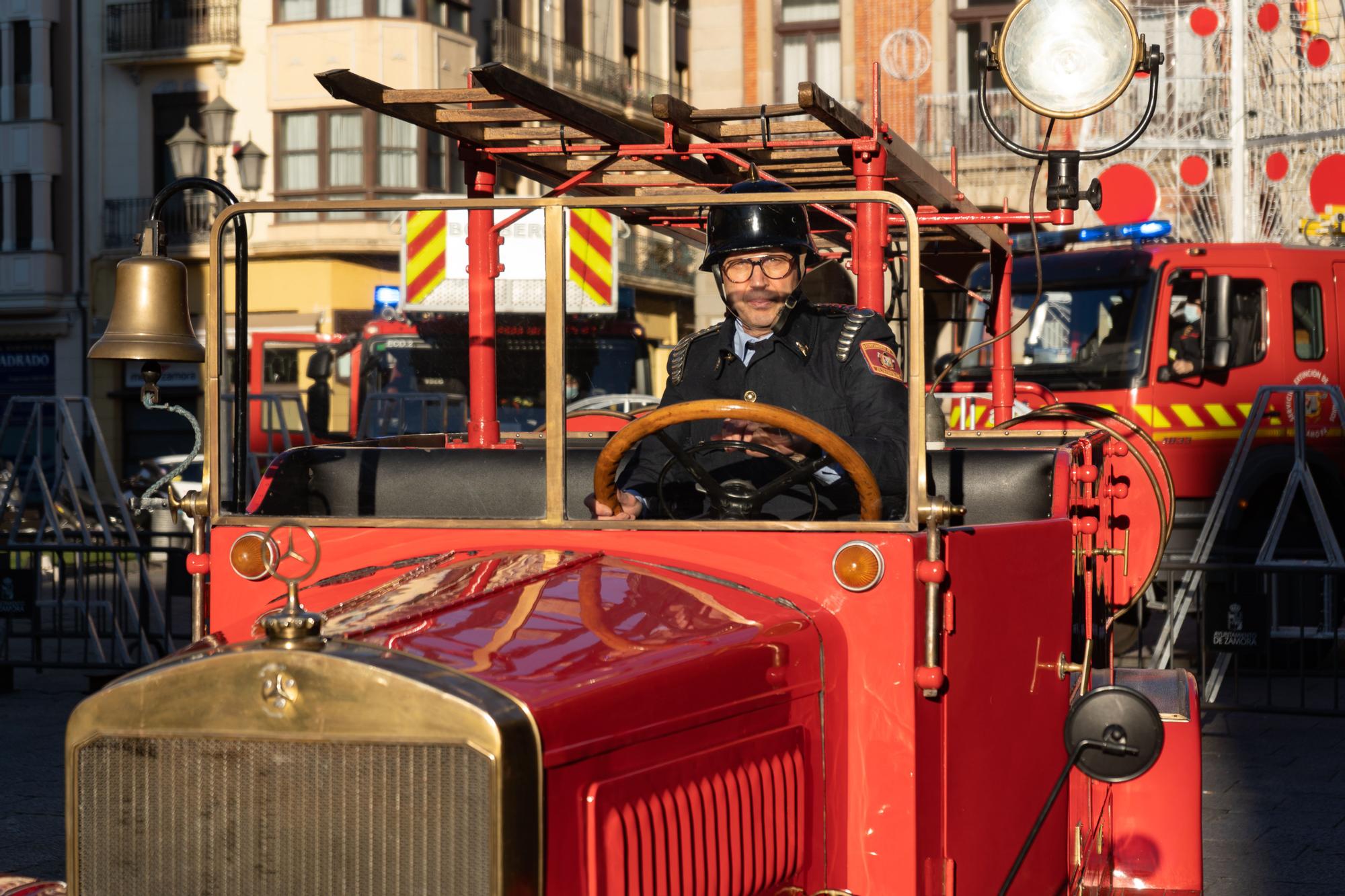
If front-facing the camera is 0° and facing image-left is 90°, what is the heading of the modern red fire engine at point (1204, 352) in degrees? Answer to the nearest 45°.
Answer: approximately 45°

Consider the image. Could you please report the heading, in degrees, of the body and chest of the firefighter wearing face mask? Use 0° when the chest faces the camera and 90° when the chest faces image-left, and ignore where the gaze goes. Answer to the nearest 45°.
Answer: approximately 45°

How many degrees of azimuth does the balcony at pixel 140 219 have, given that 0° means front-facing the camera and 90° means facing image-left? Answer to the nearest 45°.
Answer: approximately 0°

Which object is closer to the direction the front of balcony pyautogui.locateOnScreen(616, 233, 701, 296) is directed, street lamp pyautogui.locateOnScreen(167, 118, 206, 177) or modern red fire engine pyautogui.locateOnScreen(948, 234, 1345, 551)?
the modern red fire engine

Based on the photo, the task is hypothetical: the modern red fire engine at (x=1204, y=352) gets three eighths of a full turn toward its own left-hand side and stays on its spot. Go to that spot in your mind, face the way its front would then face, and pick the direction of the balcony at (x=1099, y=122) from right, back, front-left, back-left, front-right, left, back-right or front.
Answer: left

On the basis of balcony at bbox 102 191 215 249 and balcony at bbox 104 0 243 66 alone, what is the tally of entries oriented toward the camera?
2

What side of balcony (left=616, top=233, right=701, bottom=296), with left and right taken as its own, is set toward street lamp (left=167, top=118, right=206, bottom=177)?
right

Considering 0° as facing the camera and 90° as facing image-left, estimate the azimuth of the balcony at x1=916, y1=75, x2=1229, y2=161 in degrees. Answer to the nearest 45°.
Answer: approximately 0°

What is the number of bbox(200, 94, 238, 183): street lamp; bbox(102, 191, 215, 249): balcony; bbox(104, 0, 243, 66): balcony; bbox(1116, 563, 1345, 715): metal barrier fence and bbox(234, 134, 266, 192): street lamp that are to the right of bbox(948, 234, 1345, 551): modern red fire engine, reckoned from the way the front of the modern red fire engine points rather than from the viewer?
4
